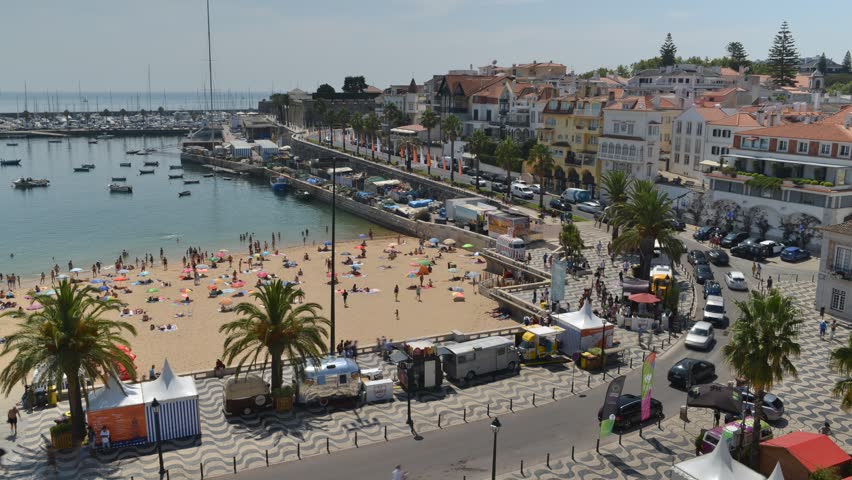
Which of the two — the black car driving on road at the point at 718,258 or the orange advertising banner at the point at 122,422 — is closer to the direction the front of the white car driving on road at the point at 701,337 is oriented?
the orange advertising banner

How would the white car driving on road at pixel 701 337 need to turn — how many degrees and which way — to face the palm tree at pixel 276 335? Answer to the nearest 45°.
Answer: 0° — it already faces it

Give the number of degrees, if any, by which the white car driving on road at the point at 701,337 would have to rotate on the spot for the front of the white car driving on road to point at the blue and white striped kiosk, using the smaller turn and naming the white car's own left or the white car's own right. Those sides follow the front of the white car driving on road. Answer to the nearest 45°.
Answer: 0° — it already faces it

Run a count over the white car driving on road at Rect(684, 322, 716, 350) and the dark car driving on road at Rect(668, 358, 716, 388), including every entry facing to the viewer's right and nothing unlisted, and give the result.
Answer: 0

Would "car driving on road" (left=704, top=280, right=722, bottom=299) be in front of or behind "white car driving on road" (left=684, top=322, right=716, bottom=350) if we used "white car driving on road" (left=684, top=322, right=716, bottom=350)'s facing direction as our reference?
behind

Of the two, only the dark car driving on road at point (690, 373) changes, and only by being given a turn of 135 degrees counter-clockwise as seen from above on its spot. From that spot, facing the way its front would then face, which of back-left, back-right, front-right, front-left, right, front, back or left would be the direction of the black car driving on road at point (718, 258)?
left

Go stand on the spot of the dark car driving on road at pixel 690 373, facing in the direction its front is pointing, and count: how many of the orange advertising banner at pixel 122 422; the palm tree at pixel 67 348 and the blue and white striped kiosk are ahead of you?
3

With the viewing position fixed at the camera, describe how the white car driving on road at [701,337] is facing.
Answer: facing the viewer and to the left of the viewer

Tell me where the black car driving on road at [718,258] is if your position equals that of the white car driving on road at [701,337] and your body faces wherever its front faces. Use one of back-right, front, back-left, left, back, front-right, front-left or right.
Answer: back-right

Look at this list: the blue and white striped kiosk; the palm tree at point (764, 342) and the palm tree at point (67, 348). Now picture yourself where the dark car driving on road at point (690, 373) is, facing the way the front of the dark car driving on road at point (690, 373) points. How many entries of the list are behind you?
0

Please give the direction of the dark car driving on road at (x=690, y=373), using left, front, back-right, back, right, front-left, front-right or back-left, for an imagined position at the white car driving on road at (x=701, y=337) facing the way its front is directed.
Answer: front-left

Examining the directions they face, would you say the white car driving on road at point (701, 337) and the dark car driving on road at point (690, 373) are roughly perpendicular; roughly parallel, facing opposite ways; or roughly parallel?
roughly parallel

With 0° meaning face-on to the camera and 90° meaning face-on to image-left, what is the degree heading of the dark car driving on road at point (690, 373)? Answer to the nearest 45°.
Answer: approximately 45°

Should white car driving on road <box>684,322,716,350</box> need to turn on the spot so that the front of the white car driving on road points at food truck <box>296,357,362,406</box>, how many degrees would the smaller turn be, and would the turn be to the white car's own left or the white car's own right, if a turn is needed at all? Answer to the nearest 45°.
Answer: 0° — it already faces it

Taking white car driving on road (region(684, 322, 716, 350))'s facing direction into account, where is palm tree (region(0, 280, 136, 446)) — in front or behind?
in front

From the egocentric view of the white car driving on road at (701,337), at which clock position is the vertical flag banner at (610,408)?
The vertical flag banner is roughly at 11 o'clock from the white car driving on road.
